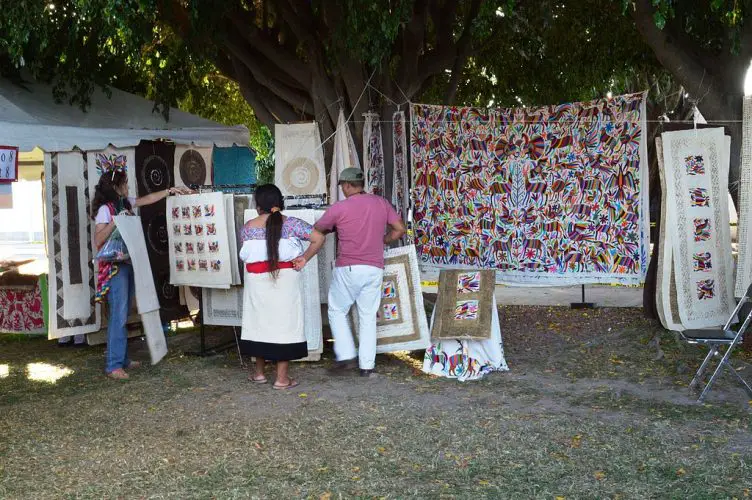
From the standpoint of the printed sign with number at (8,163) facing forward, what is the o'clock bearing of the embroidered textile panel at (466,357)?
The embroidered textile panel is roughly at 10 o'clock from the printed sign with number.

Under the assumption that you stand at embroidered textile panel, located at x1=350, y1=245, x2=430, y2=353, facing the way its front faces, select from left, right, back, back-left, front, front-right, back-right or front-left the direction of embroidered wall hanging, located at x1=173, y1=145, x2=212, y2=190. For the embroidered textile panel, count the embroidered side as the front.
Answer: back-right

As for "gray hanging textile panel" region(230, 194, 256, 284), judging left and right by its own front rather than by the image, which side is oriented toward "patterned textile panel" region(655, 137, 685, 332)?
left

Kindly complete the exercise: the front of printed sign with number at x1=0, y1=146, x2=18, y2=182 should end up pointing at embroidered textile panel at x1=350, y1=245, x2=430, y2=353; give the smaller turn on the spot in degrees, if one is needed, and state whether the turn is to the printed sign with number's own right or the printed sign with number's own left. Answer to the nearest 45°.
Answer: approximately 45° to the printed sign with number's own left

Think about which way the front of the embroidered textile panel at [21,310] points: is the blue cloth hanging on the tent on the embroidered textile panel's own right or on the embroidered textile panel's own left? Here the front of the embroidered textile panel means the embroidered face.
on the embroidered textile panel's own left

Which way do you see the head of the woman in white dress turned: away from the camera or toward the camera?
away from the camera

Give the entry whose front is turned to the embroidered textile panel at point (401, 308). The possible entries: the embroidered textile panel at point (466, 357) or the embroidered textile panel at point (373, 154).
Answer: the embroidered textile panel at point (373, 154)

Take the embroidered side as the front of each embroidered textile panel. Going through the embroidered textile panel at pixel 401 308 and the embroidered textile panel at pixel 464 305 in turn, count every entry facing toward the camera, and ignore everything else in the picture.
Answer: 2
